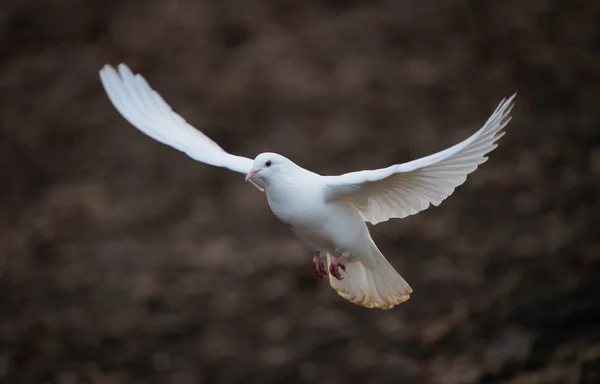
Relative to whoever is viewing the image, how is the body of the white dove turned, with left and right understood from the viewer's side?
facing the viewer and to the left of the viewer
